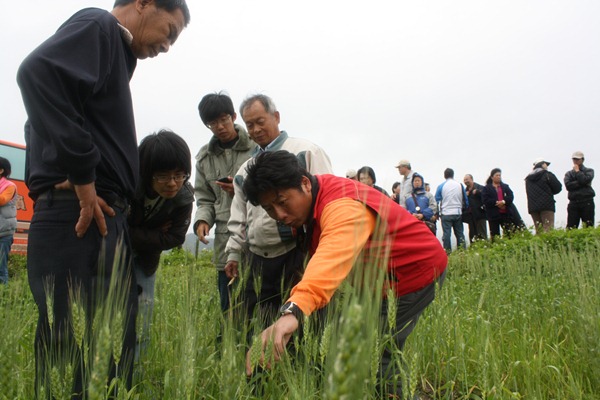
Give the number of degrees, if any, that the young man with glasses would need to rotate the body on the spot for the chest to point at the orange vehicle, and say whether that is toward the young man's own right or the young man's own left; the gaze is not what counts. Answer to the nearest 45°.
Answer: approximately 135° to the young man's own right

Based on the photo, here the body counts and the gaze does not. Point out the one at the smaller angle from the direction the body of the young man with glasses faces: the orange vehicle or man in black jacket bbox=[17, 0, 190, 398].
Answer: the man in black jacket

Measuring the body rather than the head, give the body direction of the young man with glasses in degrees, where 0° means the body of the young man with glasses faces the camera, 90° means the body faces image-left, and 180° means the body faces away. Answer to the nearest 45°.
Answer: approximately 0°

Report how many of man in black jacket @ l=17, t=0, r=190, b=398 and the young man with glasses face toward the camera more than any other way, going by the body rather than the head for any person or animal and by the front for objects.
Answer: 1

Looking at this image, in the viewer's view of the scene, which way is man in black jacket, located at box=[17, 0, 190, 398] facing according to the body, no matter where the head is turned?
to the viewer's right

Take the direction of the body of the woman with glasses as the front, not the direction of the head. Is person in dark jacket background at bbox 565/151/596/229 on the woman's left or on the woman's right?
on the woman's left

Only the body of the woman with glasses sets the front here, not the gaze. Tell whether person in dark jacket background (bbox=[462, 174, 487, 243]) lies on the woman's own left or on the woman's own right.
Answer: on the woman's own left

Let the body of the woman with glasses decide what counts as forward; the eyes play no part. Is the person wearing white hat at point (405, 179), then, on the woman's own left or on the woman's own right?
on the woman's own left

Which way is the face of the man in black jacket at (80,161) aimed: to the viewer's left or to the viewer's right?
to the viewer's right

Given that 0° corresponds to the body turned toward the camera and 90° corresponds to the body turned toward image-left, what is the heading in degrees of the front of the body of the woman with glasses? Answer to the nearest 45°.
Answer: approximately 315°

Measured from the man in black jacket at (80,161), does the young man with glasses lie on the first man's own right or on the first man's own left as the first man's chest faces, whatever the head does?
on the first man's own left

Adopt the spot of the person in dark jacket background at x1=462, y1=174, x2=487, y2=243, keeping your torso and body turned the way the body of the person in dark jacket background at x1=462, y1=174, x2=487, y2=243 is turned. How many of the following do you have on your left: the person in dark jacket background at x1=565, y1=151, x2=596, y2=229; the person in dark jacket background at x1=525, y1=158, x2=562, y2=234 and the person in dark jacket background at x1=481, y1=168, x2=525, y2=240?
3

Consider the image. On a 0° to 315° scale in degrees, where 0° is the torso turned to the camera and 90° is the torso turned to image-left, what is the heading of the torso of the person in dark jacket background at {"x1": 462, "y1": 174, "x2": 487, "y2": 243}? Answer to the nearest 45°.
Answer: approximately 45°

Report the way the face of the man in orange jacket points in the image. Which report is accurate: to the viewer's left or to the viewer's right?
to the viewer's left
